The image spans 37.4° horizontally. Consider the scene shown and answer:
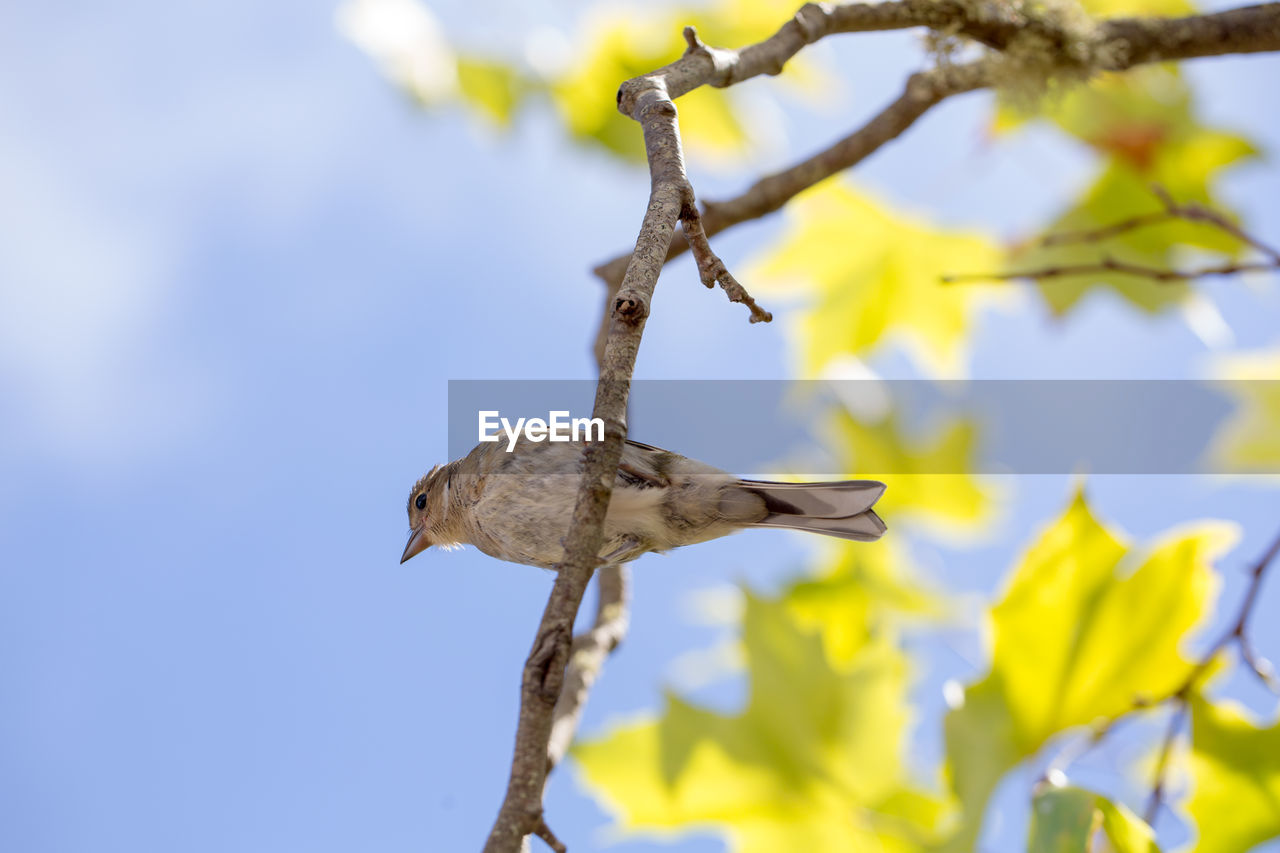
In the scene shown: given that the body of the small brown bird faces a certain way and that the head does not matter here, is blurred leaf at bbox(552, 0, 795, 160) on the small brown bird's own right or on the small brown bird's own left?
on the small brown bird's own right

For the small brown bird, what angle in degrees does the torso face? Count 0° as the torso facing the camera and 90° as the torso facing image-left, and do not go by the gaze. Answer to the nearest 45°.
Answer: approximately 90°

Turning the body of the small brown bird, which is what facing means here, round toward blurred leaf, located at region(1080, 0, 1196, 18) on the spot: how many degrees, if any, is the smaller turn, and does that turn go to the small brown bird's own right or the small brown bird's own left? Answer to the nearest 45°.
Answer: approximately 135° to the small brown bird's own right

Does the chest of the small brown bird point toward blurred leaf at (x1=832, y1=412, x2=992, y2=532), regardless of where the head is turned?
no

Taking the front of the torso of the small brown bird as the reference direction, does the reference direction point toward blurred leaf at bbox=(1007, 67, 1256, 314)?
no

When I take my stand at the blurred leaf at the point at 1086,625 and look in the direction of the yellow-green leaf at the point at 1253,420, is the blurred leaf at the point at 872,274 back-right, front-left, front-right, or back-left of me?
front-left

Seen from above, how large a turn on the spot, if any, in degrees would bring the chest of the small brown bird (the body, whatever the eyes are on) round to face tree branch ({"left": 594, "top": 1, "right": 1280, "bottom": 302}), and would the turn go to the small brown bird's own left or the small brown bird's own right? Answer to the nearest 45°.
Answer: approximately 135° to the small brown bird's own right
